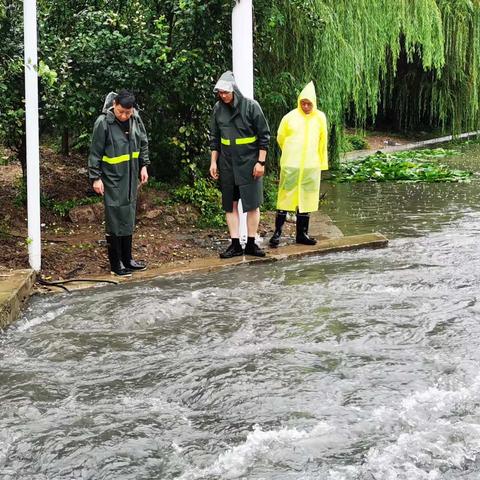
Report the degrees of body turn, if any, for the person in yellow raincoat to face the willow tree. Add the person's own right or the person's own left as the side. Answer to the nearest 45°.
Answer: approximately 180°

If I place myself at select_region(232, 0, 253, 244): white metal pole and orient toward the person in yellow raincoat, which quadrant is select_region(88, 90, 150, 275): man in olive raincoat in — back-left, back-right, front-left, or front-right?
back-right

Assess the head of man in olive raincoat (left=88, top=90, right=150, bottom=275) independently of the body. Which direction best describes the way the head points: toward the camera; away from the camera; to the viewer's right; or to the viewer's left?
toward the camera

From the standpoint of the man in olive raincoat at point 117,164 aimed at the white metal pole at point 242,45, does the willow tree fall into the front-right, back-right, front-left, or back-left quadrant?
front-left

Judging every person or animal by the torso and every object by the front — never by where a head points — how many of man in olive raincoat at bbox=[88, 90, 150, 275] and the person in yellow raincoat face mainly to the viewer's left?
0

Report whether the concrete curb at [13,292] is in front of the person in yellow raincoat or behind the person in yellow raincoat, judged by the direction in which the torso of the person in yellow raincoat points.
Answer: in front

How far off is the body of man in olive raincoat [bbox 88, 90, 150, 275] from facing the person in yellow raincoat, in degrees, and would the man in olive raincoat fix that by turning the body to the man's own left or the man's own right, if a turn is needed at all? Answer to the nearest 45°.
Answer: approximately 90° to the man's own left

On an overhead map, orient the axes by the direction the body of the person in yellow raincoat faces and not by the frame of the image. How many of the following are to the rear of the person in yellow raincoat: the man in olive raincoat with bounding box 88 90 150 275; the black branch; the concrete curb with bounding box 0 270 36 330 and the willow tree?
1

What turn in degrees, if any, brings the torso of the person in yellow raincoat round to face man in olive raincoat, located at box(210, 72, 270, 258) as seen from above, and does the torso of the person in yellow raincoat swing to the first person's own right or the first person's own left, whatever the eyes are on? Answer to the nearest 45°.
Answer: approximately 45° to the first person's own right

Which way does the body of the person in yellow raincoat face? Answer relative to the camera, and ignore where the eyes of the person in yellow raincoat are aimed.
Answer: toward the camera
